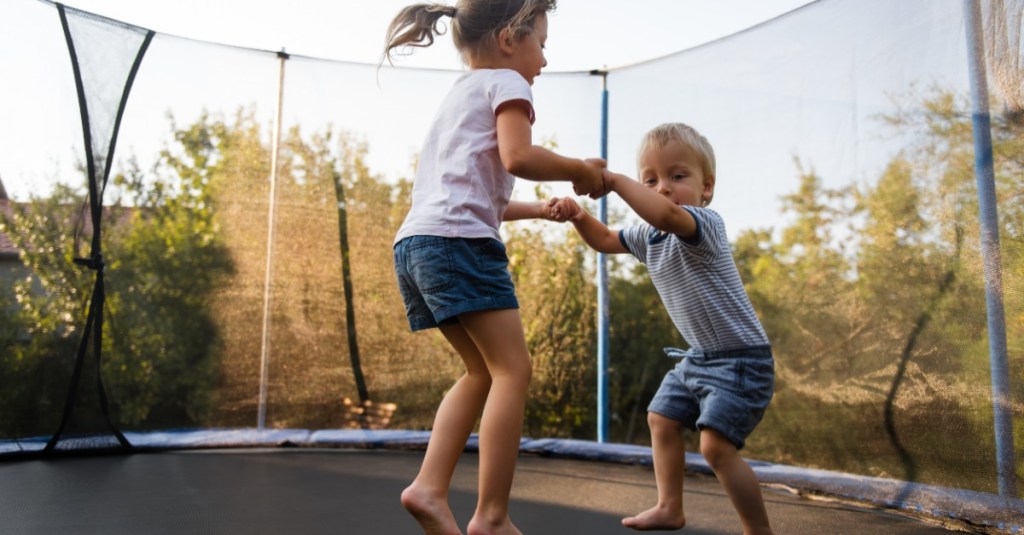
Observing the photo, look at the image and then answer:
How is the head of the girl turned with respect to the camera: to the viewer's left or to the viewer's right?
to the viewer's right

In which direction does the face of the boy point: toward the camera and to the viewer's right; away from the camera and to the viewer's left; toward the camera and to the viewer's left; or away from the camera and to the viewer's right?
toward the camera and to the viewer's left

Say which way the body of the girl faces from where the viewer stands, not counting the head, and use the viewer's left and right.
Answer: facing away from the viewer and to the right of the viewer

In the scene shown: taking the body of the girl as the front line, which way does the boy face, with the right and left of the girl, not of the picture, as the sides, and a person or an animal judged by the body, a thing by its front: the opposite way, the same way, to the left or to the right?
the opposite way
